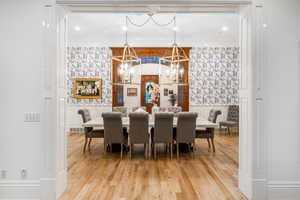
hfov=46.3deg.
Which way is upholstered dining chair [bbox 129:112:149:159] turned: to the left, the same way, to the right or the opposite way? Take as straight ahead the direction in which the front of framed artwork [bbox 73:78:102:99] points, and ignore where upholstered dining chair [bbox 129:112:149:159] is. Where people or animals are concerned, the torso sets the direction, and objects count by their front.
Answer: the opposite way

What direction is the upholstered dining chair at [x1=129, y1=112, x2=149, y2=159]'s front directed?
away from the camera

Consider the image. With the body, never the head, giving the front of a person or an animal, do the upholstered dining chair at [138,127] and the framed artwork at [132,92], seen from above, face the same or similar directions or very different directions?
very different directions

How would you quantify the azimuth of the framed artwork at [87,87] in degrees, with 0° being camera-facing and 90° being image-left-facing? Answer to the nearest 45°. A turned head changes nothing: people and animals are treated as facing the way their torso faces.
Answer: approximately 0°

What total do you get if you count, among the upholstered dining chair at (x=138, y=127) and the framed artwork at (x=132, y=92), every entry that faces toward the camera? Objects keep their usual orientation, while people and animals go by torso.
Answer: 1

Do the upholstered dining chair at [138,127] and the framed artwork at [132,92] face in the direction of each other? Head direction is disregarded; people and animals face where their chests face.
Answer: yes

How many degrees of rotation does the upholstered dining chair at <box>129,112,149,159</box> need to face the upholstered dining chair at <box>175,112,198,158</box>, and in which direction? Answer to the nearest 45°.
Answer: approximately 90° to its right

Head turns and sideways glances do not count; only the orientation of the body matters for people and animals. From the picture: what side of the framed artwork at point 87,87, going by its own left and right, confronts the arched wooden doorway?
left

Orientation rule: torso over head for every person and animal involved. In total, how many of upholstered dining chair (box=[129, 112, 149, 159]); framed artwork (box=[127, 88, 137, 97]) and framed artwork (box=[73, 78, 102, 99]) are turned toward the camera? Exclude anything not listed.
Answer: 2

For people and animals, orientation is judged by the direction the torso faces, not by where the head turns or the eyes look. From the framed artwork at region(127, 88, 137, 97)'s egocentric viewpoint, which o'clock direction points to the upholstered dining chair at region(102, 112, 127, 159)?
The upholstered dining chair is roughly at 12 o'clock from the framed artwork.
